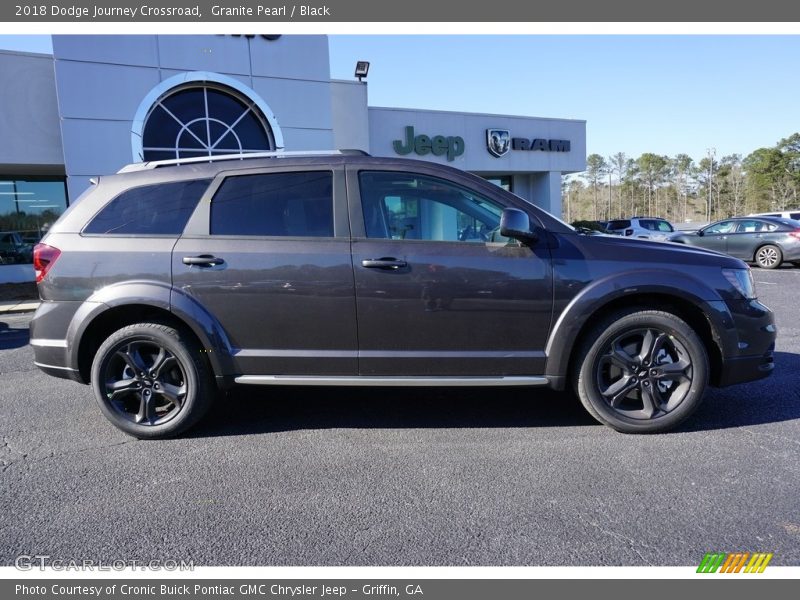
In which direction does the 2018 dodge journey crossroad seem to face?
to the viewer's right

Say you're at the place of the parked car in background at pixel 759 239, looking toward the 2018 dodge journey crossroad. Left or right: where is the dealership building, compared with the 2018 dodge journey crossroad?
right

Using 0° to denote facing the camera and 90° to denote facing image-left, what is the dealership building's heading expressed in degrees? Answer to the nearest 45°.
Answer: approximately 0°

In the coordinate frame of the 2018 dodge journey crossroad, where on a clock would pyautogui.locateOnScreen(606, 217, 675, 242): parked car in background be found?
The parked car in background is roughly at 10 o'clock from the 2018 dodge journey crossroad.

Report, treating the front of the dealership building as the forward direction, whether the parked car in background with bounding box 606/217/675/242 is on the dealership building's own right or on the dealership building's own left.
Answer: on the dealership building's own left

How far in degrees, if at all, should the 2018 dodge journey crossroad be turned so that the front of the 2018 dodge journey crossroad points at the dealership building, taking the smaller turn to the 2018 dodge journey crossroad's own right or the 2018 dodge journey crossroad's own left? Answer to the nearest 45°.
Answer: approximately 135° to the 2018 dodge journey crossroad's own left

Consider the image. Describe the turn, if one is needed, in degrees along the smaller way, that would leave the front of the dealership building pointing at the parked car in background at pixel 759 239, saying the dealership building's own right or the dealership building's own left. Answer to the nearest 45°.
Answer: approximately 90° to the dealership building's own left

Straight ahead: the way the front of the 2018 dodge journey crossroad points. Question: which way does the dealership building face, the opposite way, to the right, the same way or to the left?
to the right

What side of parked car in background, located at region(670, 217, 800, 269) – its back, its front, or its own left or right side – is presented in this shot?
left
